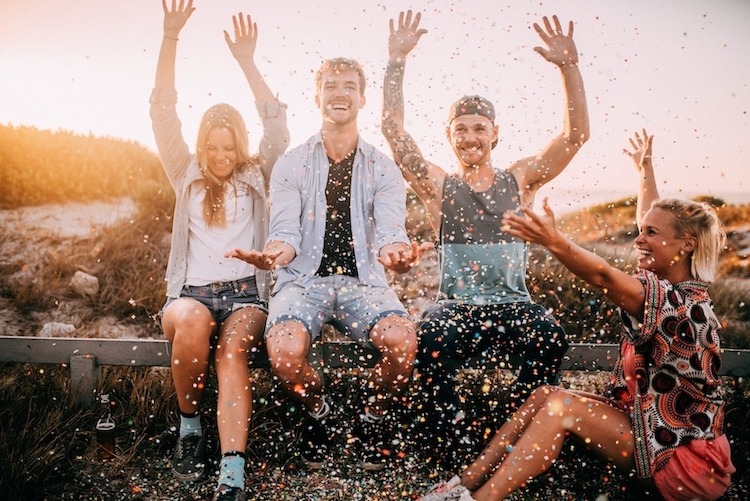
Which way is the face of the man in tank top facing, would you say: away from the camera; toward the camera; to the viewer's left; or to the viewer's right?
toward the camera

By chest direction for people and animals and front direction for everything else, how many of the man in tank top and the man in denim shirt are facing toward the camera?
2

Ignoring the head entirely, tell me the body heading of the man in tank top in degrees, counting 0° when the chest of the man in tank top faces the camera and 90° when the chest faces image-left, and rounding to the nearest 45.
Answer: approximately 0°

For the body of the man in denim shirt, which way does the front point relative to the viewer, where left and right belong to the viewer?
facing the viewer

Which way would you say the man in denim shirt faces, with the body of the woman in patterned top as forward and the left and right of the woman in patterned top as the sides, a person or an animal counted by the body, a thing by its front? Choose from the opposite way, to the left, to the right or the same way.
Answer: to the left

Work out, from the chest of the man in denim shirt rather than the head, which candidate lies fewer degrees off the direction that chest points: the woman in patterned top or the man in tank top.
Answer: the woman in patterned top

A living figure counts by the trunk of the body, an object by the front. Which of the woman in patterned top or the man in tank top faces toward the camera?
the man in tank top

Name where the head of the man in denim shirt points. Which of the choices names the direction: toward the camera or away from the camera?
toward the camera

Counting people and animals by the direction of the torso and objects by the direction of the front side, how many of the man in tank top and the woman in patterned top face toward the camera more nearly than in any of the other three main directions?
1

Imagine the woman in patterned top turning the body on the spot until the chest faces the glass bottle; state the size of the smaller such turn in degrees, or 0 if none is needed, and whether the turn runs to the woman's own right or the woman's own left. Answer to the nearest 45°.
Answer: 0° — they already face it

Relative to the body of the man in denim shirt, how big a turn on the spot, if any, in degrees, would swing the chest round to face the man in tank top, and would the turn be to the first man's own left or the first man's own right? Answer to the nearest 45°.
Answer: approximately 90° to the first man's own left

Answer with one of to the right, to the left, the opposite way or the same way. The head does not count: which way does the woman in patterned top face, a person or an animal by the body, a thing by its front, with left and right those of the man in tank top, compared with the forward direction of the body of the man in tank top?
to the right

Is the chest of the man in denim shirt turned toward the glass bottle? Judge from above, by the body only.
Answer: no

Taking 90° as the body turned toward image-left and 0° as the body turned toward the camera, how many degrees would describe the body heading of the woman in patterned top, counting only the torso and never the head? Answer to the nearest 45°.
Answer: approximately 90°

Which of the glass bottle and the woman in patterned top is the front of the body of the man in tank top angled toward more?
the woman in patterned top

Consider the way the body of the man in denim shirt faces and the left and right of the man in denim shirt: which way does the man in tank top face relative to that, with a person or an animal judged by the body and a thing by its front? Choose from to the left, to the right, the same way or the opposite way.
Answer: the same way
